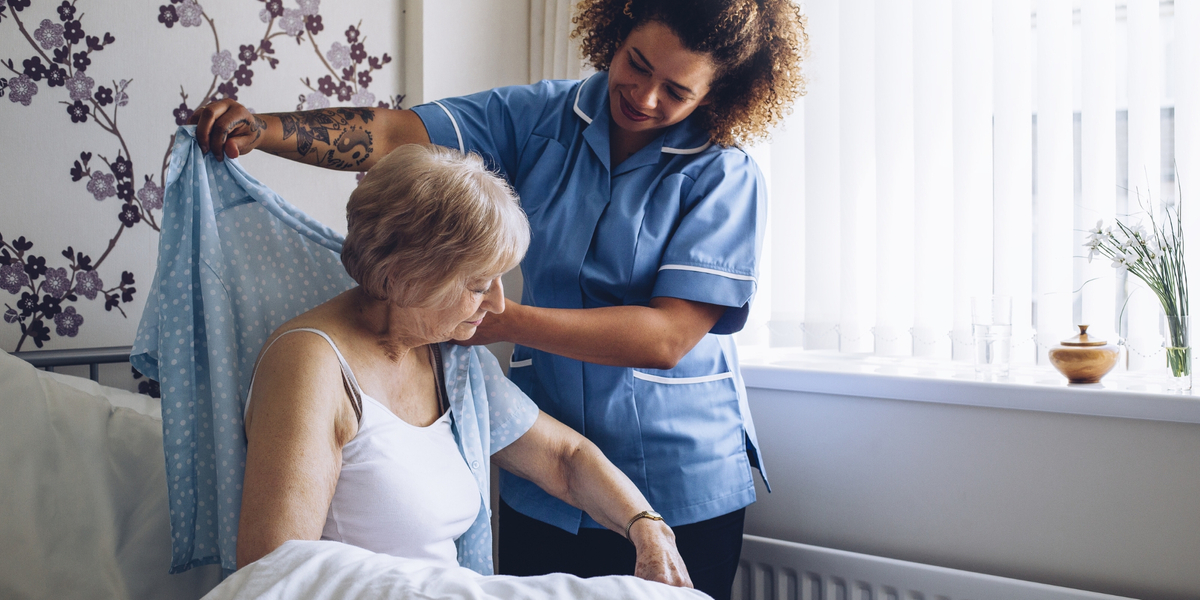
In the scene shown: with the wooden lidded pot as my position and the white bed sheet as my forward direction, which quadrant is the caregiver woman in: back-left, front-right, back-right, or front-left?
front-right

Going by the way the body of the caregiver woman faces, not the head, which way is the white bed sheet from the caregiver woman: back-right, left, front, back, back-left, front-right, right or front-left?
front

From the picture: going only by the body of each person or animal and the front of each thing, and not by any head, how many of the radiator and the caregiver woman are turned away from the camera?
0

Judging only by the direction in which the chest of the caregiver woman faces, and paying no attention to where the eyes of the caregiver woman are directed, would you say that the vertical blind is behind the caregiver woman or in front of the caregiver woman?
behind

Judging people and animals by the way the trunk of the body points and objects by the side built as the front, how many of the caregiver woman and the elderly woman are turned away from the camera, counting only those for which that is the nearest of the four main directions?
0

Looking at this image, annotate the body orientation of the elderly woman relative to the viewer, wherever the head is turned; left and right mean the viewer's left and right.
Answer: facing the viewer and to the right of the viewer

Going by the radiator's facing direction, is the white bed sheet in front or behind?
in front

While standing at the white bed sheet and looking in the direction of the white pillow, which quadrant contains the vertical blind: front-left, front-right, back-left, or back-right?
back-right

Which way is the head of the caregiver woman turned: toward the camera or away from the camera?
toward the camera

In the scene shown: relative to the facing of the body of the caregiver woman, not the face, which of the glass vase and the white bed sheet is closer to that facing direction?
the white bed sheet

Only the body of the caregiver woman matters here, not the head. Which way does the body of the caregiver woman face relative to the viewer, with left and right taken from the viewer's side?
facing the viewer and to the left of the viewer

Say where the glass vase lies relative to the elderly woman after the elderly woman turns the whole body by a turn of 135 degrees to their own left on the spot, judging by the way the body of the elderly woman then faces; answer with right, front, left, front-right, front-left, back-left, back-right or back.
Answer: right

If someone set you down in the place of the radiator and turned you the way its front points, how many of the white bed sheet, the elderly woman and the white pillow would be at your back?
0

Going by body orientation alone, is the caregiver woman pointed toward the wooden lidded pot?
no

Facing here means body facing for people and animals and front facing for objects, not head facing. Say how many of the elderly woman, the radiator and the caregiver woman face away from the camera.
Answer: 0
